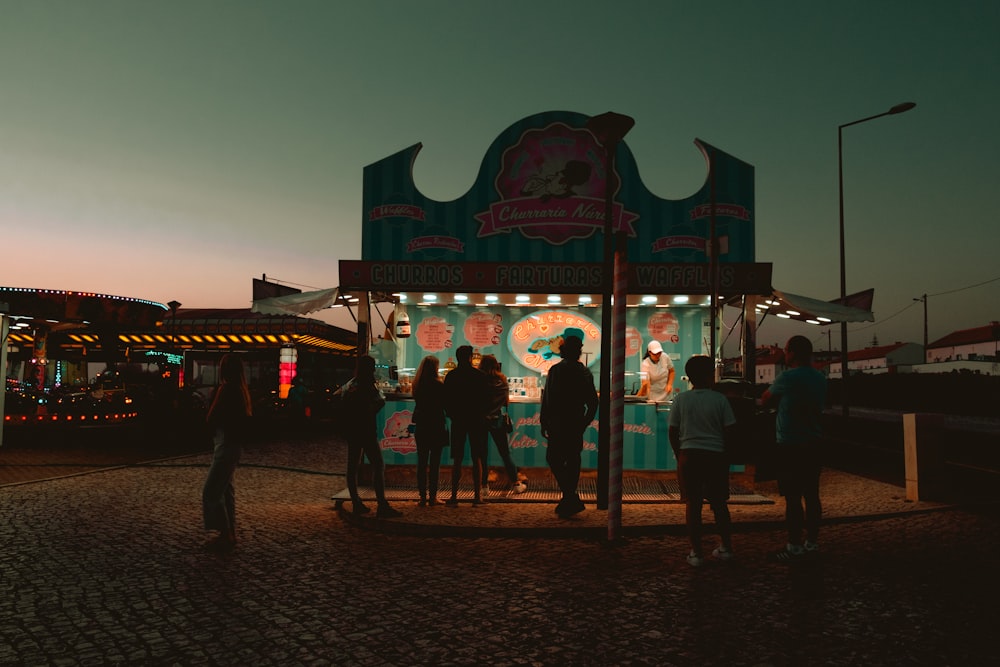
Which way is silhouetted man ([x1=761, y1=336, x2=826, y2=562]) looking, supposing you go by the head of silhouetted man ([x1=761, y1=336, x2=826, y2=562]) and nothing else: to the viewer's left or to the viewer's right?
to the viewer's left

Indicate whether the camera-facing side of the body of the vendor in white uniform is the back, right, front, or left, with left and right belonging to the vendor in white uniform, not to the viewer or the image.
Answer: front

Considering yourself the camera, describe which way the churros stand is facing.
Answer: facing the viewer

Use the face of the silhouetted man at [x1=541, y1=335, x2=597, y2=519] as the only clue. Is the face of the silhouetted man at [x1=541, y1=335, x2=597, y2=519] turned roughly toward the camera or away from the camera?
away from the camera

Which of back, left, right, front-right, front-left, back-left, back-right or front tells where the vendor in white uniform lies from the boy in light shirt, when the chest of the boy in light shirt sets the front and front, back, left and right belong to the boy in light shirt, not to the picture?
front

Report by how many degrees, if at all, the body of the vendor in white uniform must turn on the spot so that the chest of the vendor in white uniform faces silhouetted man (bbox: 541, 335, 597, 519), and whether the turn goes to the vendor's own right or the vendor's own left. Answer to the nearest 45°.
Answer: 0° — they already face them

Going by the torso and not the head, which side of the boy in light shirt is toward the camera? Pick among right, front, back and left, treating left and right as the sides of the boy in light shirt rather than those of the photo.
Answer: back

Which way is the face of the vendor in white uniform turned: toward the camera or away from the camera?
toward the camera

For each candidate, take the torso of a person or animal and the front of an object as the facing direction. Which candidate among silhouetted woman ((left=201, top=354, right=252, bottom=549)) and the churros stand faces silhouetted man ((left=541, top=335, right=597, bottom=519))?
the churros stand
